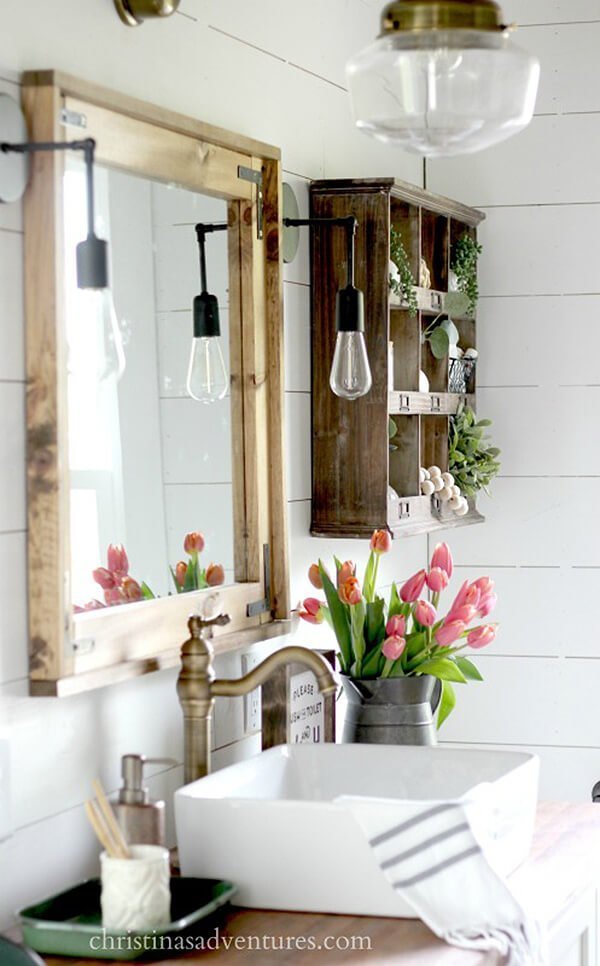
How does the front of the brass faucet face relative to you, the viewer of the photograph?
facing to the right of the viewer

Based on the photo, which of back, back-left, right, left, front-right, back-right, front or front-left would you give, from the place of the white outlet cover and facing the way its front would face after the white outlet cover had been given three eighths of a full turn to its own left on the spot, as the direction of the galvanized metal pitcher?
front-right

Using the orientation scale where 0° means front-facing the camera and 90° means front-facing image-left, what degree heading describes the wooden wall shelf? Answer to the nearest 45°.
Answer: approximately 315°

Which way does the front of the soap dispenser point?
to the viewer's right

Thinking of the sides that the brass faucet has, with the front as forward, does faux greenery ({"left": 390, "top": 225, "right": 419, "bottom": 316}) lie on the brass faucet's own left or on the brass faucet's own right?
on the brass faucet's own left

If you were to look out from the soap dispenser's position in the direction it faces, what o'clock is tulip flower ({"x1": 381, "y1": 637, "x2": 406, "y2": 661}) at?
The tulip flower is roughly at 10 o'clock from the soap dispenser.

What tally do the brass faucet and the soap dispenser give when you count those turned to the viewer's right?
2
